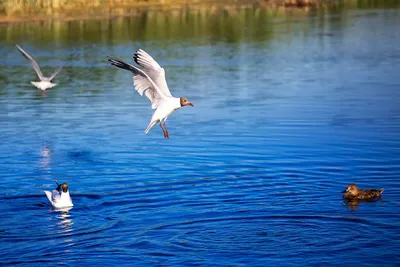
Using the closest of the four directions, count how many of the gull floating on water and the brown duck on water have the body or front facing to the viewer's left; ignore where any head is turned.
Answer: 1

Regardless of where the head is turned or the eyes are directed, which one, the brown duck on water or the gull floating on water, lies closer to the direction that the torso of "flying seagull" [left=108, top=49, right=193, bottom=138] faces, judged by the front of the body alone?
the brown duck on water

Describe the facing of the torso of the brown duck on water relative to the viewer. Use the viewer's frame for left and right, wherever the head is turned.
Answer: facing to the left of the viewer

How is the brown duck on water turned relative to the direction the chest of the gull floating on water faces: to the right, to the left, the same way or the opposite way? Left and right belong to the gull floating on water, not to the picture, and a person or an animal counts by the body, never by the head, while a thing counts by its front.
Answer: the opposite way

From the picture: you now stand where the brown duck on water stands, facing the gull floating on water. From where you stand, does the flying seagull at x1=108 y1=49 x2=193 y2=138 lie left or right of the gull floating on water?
right

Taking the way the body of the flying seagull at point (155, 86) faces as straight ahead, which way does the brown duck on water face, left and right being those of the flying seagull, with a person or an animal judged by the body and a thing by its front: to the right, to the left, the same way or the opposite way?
the opposite way

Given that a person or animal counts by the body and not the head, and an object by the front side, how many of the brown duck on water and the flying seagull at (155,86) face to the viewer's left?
1

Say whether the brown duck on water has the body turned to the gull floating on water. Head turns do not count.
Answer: yes

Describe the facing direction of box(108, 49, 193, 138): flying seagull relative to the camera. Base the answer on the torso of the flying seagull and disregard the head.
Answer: to the viewer's right

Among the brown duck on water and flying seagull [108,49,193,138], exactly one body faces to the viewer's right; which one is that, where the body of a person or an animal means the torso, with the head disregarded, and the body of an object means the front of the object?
the flying seagull

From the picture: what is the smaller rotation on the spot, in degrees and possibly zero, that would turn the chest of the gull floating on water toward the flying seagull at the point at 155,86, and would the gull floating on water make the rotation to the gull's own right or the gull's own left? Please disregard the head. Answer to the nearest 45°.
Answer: approximately 90° to the gull's own left

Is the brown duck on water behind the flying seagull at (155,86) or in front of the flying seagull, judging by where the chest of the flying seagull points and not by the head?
in front

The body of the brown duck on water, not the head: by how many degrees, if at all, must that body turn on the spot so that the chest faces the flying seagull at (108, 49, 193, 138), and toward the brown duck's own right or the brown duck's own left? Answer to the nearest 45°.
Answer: approximately 45° to the brown duck's own right

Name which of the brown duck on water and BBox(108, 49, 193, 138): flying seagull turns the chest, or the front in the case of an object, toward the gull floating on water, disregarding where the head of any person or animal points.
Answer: the brown duck on water

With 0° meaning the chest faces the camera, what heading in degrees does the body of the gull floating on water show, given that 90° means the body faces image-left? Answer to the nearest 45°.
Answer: approximately 315°

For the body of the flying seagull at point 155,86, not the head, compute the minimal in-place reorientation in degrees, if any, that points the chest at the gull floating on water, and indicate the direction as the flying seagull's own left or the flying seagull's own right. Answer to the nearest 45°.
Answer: approximately 135° to the flying seagull's own right
